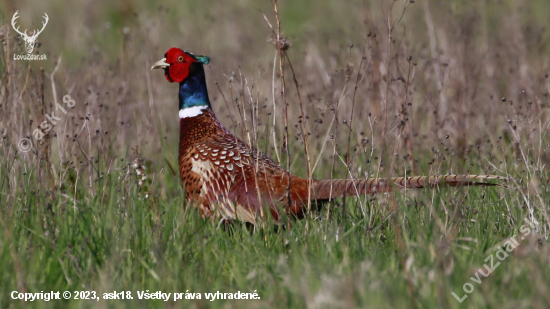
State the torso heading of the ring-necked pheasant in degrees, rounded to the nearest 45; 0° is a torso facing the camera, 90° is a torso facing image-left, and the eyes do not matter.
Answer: approximately 90°
